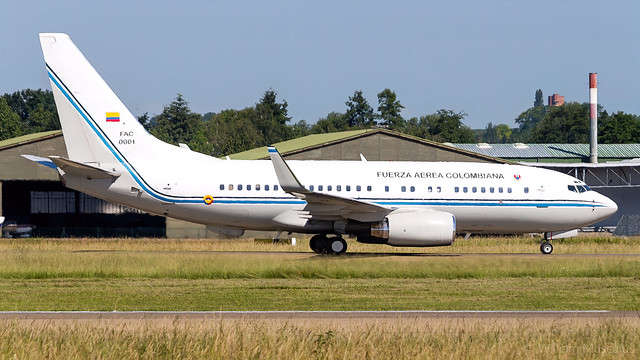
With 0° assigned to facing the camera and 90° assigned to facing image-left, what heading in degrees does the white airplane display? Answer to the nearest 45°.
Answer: approximately 270°
